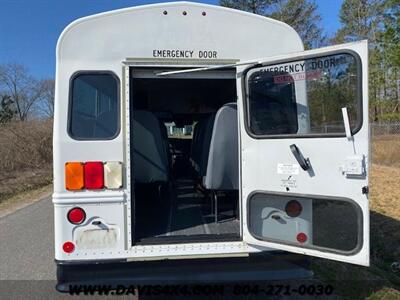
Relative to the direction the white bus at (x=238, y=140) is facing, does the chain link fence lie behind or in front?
in front

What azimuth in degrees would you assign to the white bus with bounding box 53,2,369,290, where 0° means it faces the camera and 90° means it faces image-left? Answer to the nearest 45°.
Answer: approximately 180°
